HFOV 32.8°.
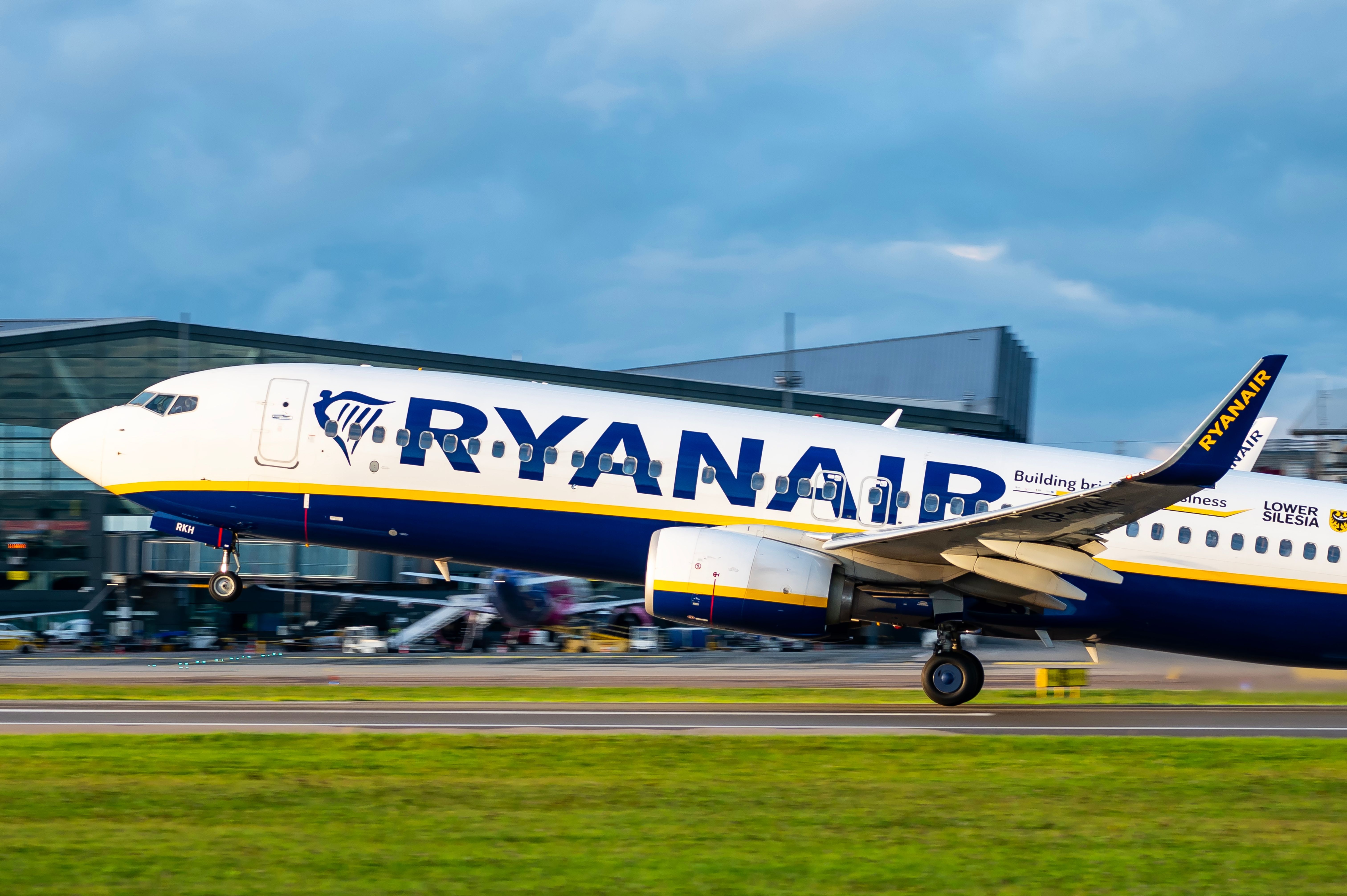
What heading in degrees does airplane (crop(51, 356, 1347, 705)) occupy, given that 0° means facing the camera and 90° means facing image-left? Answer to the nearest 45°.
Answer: approximately 90°

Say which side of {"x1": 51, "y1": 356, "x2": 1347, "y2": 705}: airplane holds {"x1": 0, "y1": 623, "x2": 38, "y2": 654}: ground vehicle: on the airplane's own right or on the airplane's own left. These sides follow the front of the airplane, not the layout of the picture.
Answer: on the airplane's own right
